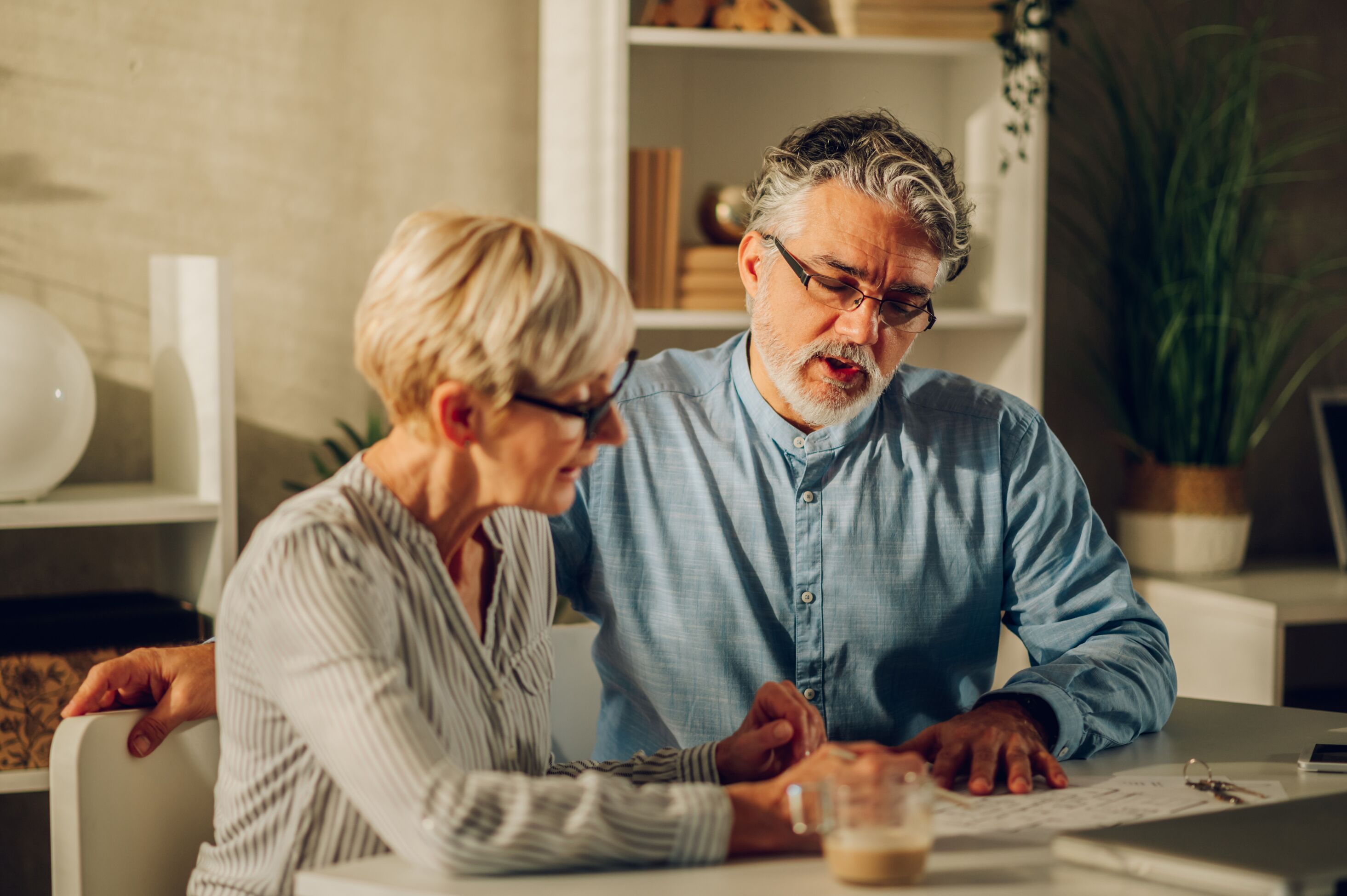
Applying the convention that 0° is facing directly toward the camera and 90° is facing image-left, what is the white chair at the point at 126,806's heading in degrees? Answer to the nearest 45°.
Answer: approximately 315°

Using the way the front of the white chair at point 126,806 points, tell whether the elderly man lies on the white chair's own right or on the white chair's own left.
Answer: on the white chair's own left

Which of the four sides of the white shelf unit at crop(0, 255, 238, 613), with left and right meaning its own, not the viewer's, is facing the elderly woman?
front

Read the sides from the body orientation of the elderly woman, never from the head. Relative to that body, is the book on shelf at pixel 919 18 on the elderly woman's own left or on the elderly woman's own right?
on the elderly woman's own left

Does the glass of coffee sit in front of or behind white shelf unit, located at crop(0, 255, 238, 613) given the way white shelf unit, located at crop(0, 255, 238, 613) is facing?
in front

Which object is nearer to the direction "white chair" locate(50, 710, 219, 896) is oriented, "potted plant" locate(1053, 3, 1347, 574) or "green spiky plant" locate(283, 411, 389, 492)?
the potted plant

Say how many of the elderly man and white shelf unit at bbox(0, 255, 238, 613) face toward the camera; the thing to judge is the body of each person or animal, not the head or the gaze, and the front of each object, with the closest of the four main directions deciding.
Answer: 2

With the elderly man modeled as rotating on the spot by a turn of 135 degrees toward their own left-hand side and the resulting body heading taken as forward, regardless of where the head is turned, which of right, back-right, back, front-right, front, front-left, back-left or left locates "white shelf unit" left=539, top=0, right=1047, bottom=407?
front-left

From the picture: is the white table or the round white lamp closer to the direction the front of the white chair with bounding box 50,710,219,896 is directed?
the white table

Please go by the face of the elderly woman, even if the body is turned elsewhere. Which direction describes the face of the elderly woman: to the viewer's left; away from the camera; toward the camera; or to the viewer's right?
to the viewer's right

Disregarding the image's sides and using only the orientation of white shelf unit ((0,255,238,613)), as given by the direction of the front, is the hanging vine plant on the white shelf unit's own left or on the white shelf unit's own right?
on the white shelf unit's own left
